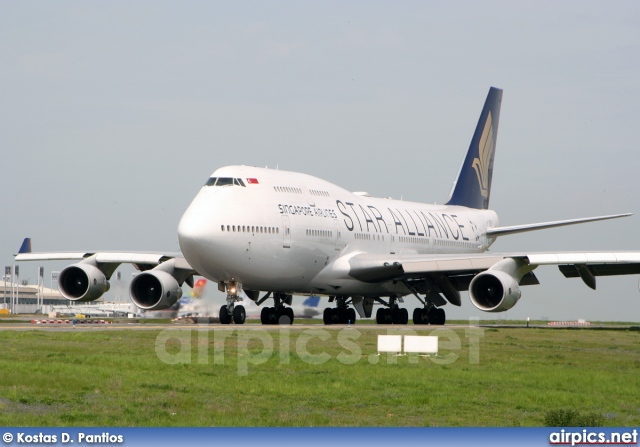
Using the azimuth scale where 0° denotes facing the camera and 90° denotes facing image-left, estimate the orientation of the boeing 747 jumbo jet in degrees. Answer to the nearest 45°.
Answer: approximately 45°
